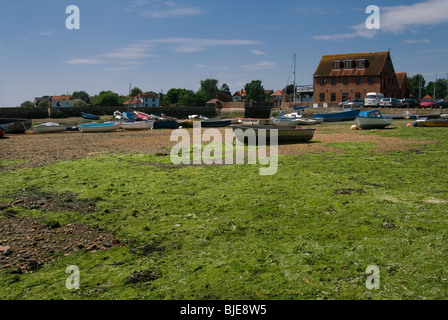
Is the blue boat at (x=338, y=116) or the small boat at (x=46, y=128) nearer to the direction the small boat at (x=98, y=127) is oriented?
the blue boat

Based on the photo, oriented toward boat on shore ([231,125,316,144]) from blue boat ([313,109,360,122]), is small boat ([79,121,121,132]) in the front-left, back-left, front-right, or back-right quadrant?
front-right

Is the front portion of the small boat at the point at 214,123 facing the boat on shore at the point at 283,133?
no

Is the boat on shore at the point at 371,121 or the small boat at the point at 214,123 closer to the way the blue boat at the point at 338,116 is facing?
the boat on shore

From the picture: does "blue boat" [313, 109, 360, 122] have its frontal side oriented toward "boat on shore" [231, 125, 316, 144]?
no
